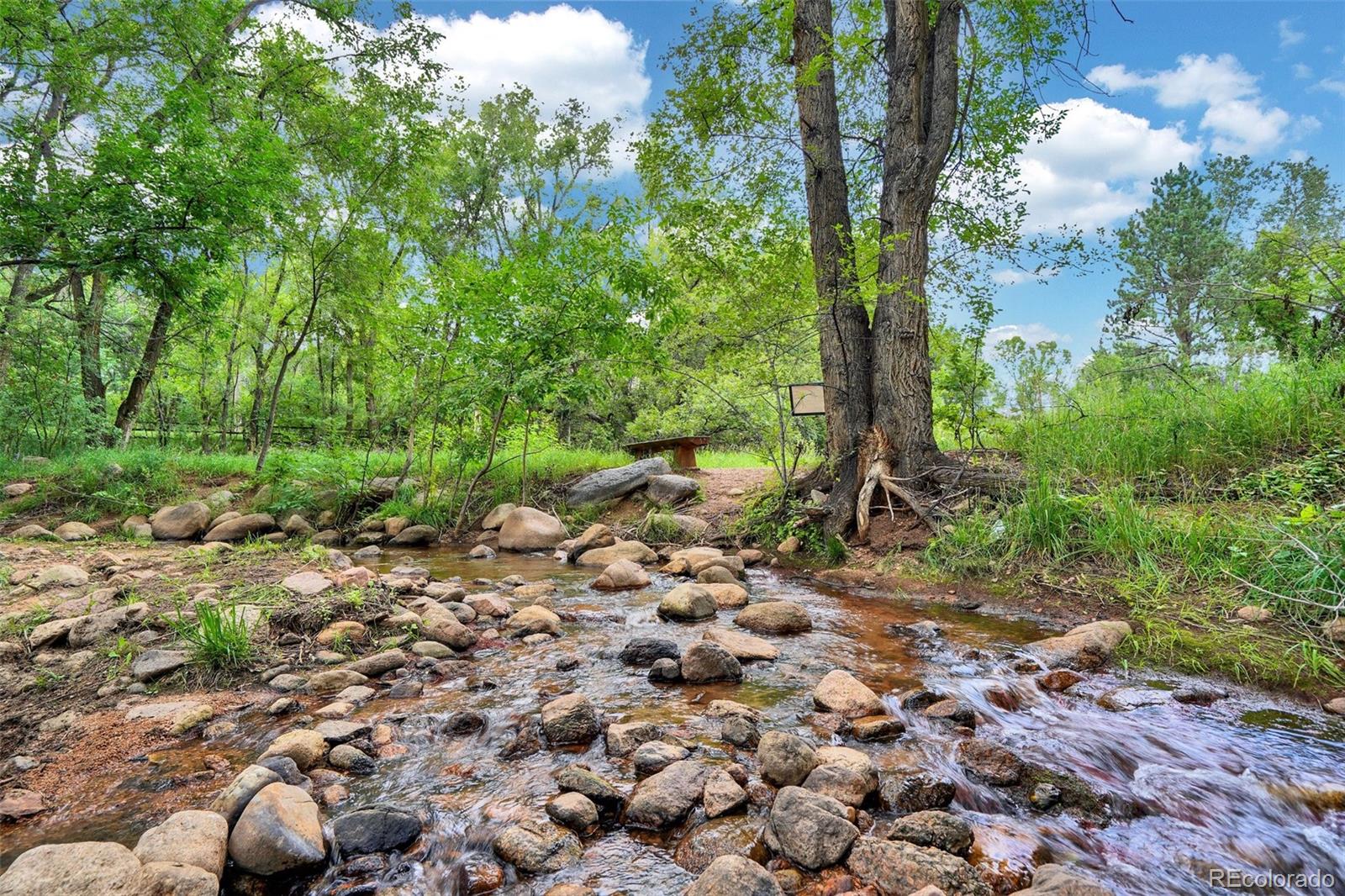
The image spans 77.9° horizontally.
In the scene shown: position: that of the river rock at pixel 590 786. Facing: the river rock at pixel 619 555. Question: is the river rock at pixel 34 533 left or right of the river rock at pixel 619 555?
left

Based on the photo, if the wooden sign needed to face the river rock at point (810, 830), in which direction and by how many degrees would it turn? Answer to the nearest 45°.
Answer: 0° — it already faces it

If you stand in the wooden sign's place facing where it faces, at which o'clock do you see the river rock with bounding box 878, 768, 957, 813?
The river rock is roughly at 12 o'clock from the wooden sign.

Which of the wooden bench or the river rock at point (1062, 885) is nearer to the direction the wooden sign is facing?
the river rock

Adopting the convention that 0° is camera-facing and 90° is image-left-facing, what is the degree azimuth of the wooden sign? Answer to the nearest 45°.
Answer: approximately 0°

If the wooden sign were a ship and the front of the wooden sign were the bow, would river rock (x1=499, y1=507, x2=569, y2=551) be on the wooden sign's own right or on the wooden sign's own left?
on the wooden sign's own right

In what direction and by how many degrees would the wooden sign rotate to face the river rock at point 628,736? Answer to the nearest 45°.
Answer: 0° — it already faces it
